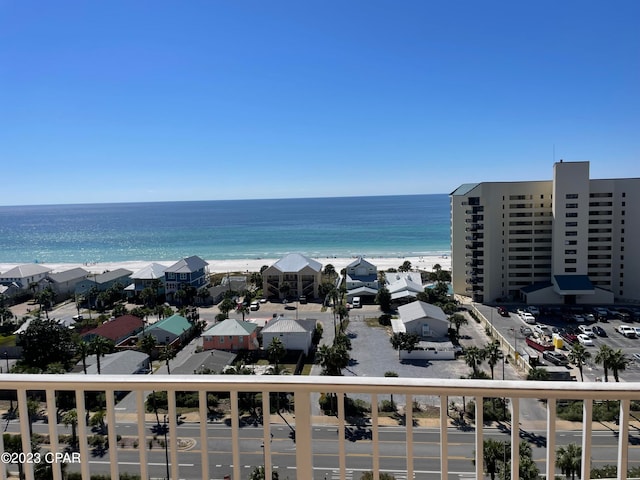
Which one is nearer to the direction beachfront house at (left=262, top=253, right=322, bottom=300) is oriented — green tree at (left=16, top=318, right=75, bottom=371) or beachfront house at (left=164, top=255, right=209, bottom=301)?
the green tree

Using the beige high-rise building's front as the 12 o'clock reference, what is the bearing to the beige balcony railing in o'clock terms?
The beige balcony railing is roughly at 12 o'clock from the beige high-rise building.

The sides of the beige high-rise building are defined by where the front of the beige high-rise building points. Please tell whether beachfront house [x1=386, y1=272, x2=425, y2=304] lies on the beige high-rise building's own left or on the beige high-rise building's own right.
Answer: on the beige high-rise building's own right

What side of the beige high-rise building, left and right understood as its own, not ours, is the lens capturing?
front

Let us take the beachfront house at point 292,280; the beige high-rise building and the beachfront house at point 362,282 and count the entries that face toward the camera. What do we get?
3

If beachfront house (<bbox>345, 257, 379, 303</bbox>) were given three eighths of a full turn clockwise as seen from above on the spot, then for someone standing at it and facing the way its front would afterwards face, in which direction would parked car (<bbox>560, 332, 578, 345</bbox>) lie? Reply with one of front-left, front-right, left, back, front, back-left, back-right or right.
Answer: back

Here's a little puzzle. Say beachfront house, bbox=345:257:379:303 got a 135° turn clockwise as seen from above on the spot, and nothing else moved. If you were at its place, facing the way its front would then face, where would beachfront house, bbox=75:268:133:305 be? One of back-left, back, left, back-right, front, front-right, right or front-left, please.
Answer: front-left

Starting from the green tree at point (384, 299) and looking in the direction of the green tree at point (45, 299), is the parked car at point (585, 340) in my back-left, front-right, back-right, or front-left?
back-left

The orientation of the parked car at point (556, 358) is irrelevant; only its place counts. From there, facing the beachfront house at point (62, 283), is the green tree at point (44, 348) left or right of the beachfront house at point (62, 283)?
left

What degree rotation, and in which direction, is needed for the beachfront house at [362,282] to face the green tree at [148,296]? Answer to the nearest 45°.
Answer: approximately 90° to its right

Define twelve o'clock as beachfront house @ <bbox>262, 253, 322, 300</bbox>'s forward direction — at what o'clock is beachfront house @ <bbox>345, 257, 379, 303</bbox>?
beachfront house @ <bbox>345, 257, 379, 303</bbox> is roughly at 9 o'clock from beachfront house @ <bbox>262, 253, 322, 300</bbox>.

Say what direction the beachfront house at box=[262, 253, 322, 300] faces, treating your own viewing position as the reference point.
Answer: facing the viewer
